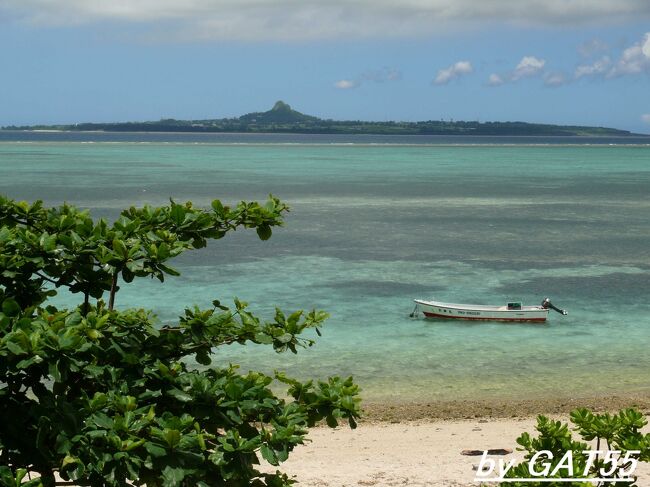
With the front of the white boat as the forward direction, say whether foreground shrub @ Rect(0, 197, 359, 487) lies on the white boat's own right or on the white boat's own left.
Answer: on the white boat's own left

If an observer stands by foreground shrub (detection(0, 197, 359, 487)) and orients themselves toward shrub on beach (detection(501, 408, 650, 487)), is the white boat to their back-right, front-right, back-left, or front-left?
front-left

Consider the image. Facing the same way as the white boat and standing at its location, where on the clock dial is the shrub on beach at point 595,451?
The shrub on beach is roughly at 9 o'clock from the white boat.

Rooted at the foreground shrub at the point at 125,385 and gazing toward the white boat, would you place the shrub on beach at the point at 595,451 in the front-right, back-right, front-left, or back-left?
front-right

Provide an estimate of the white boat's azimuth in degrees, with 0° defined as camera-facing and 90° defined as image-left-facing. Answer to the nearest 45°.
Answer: approximately 90°
